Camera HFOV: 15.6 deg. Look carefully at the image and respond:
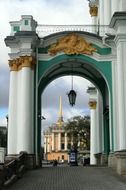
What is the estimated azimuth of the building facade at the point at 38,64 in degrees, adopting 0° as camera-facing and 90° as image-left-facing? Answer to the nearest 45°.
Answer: approximately 0°
